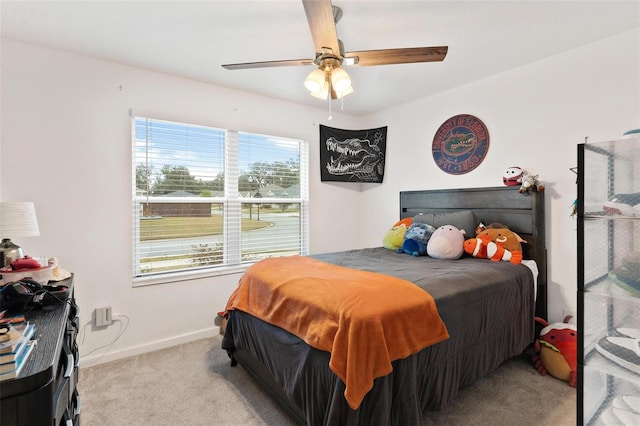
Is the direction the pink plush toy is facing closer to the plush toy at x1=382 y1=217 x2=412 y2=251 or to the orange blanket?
the orange blanket

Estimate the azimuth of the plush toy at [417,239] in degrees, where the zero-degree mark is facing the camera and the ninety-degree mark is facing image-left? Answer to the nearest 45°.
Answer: approximately 45°

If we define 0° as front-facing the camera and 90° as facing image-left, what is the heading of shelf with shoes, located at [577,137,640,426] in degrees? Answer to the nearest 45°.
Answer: approximately 45°

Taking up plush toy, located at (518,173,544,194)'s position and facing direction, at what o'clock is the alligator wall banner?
The alligator wall banner is roughly at 2 o'clock from the plush toy.

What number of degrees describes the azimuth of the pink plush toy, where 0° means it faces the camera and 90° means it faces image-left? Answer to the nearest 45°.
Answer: approximately 45°
